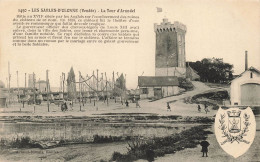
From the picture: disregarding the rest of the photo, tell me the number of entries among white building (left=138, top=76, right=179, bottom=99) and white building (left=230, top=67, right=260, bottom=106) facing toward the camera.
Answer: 2

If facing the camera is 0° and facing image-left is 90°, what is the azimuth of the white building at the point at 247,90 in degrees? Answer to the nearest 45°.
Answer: approximately 0°

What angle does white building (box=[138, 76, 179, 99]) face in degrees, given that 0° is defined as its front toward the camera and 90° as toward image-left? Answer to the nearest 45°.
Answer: approximately 0°

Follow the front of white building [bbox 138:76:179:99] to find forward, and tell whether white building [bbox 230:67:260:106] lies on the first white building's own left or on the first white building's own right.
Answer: on the first white building's own left

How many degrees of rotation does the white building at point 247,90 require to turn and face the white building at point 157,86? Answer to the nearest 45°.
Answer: approximately 90° to its right
